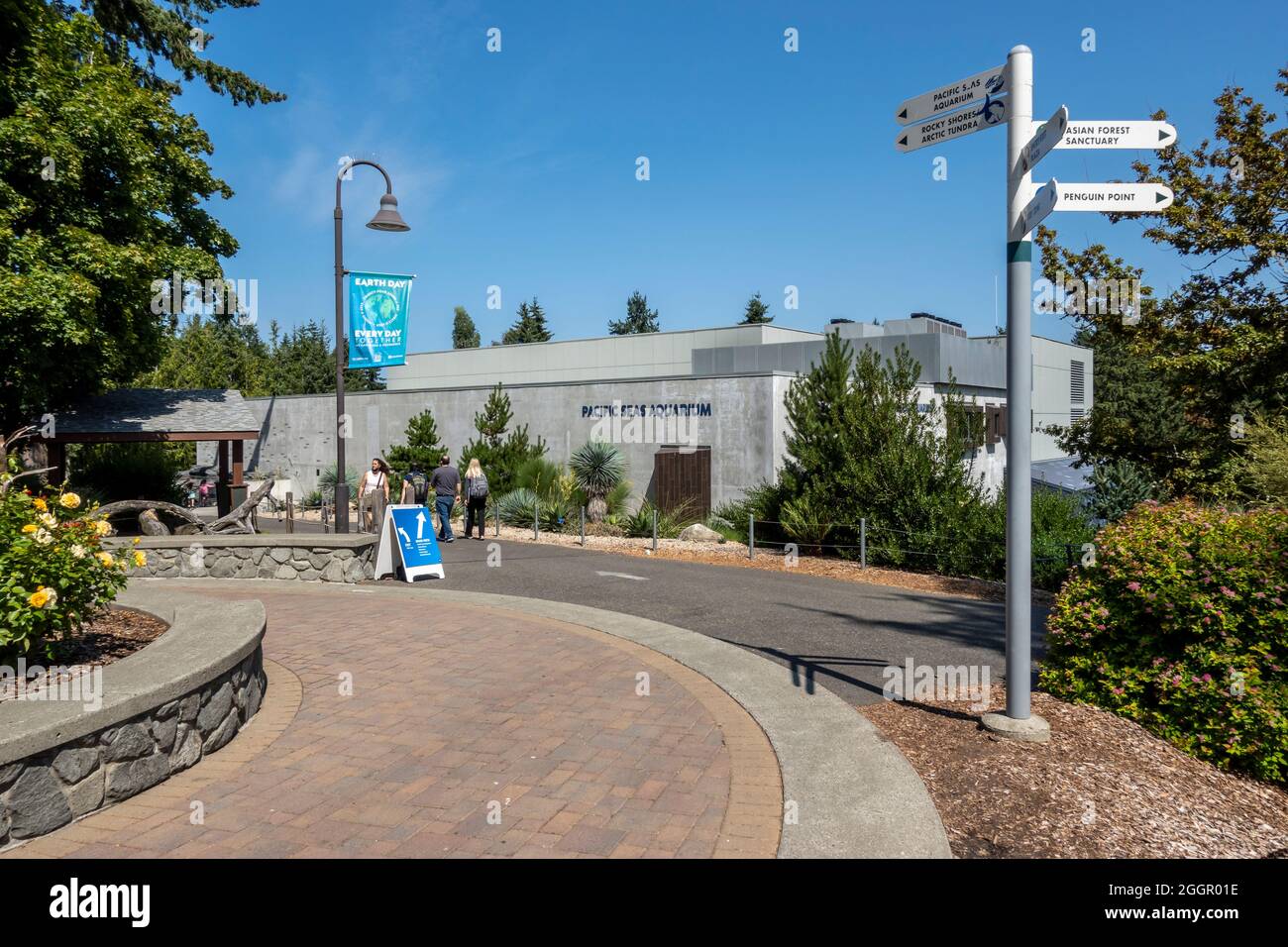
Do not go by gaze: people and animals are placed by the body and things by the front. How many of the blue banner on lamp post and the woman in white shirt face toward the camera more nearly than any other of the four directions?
2

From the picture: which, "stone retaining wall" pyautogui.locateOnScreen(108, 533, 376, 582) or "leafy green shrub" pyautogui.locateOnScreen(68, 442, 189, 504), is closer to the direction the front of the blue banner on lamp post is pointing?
the stone retaining wall

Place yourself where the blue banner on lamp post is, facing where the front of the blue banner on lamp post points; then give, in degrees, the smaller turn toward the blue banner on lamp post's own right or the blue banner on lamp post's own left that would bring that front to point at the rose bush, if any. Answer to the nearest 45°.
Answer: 0° — it already faces it

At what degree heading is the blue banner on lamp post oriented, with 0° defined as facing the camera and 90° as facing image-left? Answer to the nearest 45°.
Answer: approximately 0°

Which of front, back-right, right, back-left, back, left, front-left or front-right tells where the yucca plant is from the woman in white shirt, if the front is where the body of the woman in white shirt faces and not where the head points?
back-left

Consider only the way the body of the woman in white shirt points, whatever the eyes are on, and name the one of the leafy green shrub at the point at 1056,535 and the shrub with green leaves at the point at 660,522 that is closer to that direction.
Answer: the leafy green shrub

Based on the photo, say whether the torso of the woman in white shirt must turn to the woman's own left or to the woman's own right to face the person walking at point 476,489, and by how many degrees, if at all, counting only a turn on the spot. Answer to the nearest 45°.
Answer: approximately 135° to the woman's own left

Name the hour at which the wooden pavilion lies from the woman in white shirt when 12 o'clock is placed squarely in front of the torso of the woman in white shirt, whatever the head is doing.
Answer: The wooden pavilion is roughly at 5 o'clock from the woman in white shirt.

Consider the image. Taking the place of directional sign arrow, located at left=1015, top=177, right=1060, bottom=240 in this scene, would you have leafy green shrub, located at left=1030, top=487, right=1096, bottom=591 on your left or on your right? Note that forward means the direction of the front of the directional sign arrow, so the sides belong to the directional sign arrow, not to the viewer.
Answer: on your left

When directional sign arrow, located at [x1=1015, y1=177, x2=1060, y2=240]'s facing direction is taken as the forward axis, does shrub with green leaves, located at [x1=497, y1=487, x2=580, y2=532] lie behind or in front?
behind

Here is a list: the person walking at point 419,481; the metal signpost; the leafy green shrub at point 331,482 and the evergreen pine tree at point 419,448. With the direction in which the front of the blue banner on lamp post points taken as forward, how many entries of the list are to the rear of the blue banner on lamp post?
3

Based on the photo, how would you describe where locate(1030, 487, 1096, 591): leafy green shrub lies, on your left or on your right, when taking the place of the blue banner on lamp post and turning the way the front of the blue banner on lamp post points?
on your left
